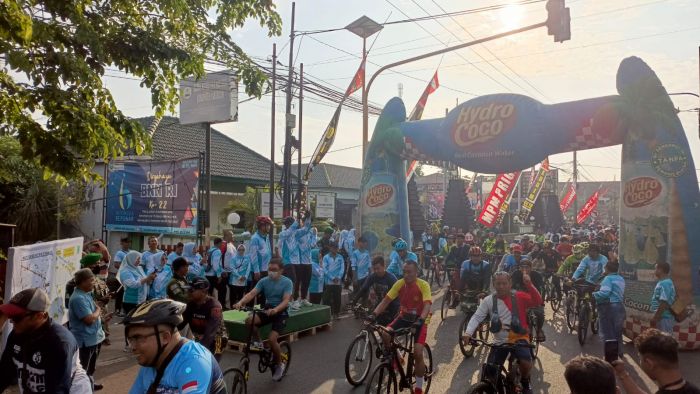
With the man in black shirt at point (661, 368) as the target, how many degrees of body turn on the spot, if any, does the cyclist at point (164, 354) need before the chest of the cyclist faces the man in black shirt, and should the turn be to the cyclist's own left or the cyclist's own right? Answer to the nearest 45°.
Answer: approximately 135° to the cyclist's own left

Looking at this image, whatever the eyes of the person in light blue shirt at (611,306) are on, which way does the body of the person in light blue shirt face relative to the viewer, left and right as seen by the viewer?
facing away from the viewer and to the left of the viewer

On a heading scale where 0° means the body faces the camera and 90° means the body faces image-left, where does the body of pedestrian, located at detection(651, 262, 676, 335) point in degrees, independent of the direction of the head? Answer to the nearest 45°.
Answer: approximately 90°

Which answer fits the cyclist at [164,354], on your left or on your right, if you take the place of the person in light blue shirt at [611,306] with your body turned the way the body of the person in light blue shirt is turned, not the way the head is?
on your left

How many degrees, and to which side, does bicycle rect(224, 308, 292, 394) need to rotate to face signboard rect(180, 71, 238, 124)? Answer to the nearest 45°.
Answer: approximately 135° to its right

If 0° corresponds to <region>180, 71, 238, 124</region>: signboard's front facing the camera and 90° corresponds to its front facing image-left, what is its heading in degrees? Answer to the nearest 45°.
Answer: approximately 0°

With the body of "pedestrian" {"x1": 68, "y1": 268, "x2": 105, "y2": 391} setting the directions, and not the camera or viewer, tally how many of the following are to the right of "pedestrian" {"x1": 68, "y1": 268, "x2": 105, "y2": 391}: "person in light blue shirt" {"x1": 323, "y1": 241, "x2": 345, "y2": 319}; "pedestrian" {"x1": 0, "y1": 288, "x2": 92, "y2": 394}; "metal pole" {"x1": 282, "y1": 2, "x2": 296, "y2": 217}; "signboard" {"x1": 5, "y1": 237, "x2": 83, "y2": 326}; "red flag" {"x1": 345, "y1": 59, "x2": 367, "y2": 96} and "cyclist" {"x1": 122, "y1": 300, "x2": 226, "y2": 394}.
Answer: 2

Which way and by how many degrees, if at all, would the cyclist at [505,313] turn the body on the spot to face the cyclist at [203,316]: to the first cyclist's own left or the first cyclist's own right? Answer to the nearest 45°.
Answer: approximately 45° to the first cyclist's own right

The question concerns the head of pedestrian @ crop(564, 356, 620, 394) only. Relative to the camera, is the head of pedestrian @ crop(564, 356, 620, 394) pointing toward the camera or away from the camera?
away from the camera

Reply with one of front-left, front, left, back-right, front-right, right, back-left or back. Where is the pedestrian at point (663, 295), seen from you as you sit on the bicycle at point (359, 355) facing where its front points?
back-left
